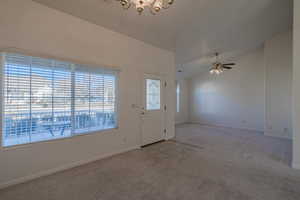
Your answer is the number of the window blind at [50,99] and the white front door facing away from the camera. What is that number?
0

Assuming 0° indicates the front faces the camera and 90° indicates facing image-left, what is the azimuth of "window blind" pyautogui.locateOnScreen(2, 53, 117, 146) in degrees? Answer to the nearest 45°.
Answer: approximately 315°

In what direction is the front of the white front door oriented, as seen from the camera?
facing the viewer and to the right of the viewer

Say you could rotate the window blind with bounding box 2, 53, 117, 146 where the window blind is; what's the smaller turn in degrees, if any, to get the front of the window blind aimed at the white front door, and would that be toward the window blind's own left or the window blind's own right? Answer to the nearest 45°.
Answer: approximately 45° to the window blind's own left

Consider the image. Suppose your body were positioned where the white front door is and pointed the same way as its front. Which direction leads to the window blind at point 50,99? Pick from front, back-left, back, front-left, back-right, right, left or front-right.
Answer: right
